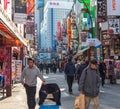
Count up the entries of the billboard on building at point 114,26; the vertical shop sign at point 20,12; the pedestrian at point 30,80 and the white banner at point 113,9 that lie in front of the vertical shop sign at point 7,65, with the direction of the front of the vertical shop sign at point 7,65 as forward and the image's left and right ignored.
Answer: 1

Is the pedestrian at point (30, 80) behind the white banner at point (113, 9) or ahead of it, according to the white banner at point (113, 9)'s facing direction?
ahead

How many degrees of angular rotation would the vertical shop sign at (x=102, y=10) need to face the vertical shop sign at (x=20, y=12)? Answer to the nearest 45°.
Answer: approximately 45° to its right

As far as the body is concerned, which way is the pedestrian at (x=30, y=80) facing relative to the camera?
toward the camera

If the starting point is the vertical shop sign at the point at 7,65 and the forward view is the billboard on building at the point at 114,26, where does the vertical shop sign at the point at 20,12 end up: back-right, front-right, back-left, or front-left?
front-left

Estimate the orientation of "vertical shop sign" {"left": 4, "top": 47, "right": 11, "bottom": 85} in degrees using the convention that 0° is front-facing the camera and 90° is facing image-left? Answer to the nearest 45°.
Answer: approximately 0°

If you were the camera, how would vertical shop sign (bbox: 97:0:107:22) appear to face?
facing the viewer

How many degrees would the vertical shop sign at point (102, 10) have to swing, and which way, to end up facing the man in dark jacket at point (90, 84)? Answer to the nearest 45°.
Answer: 0° — it already faces them

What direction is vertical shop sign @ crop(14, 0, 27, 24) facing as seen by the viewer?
toward the camera

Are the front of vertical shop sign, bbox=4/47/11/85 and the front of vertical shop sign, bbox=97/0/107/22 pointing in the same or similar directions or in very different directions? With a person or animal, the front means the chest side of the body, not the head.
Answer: same or similar directions

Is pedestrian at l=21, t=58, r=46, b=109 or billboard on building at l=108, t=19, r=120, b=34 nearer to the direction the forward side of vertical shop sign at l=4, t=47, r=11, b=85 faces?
the pedestrian
